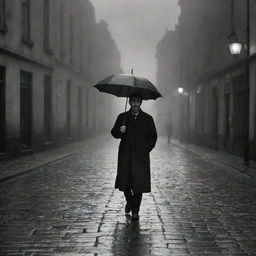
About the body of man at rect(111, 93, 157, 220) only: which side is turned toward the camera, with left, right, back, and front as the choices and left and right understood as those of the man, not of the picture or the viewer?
front
